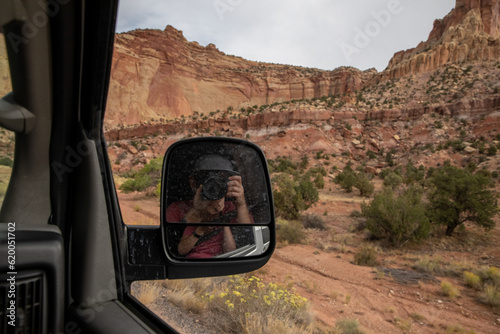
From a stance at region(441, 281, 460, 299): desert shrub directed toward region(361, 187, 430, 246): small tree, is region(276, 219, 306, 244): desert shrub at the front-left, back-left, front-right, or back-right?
front-left

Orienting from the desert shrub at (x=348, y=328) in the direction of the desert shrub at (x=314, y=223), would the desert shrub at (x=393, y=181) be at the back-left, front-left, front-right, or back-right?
front-right

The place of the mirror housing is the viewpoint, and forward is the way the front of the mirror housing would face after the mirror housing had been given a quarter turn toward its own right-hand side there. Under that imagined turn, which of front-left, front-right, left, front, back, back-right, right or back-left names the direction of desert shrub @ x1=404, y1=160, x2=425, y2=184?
back-right

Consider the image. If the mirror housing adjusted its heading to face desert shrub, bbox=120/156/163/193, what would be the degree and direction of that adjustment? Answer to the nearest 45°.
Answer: approximately 180°

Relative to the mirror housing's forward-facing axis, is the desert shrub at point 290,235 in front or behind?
behind

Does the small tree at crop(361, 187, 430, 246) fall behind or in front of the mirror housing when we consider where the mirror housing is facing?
behind

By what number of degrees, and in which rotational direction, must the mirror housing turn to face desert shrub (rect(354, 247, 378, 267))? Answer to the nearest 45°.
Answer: approximately 135° to its left

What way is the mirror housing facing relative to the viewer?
toward the camera

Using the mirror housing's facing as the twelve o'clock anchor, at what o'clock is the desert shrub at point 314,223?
The desert shrub is roughly at 7 o'clock from the mirror housing.

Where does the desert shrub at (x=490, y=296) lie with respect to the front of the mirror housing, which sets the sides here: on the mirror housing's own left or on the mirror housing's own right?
on the mirror housing's own left

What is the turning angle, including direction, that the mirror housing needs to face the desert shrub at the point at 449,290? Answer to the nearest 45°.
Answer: approximately 135° to its left

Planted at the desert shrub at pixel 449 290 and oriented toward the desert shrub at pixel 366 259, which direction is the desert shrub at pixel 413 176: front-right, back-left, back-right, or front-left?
front-right

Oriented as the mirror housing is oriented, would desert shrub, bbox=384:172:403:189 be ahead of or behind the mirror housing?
behind
